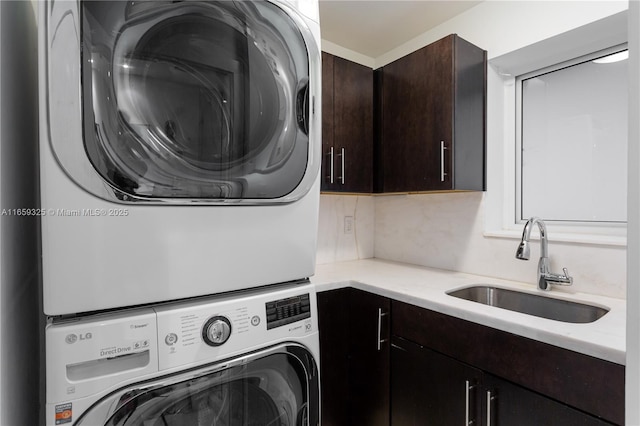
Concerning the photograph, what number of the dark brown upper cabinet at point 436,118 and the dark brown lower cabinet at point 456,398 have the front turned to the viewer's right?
0

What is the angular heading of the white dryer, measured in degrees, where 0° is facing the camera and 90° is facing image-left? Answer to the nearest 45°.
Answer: approximately 315°

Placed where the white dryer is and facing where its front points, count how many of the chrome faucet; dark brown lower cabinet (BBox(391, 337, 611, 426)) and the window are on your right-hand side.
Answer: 0

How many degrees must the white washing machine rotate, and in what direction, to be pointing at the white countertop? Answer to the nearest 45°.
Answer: approximately 45° to its left

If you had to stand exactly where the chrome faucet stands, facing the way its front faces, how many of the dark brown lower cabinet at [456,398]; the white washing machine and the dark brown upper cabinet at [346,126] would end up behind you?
0

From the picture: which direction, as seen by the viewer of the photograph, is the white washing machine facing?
facing the viewer and to the right of the viewer

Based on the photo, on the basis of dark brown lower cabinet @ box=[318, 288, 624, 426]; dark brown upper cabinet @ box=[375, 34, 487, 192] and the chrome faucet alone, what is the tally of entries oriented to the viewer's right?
0

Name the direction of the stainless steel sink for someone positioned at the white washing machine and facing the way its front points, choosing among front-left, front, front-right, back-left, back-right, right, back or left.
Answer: front-left

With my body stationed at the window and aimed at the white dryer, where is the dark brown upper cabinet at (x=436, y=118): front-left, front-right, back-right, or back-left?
front-right

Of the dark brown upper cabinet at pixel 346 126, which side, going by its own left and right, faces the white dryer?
right

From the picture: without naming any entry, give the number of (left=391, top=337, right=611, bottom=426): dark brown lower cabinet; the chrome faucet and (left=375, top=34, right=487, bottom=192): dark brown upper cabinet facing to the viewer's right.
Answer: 0

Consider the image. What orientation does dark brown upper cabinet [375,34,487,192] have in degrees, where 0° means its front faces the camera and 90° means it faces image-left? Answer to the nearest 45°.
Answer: approximately 45°

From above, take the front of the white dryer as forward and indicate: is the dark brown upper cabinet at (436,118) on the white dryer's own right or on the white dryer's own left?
on the white dryer's own left

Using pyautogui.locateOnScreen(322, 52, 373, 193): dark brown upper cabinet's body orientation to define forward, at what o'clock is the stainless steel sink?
The stainless steel sink is roughly at 11 o'clock from the dark brown upper cabinet.

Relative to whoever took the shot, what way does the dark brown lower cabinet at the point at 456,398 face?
facing the viewer and to the left of the viewer
